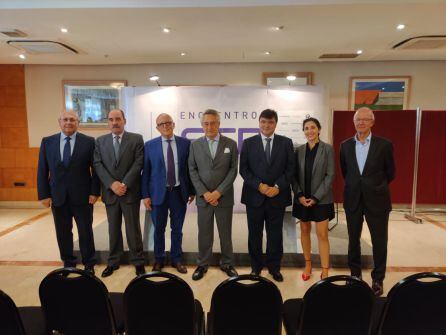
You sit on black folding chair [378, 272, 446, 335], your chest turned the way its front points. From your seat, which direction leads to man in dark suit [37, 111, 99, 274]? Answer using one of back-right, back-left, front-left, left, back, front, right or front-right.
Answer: left

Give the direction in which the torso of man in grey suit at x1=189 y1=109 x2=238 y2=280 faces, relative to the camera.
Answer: toward the camera

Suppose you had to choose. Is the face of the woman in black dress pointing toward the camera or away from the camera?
toward the camera

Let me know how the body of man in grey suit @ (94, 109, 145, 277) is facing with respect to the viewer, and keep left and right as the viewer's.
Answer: facing the viewer

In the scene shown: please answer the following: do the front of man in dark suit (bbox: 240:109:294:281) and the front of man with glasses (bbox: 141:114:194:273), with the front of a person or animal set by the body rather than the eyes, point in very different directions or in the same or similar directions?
same or similar directions

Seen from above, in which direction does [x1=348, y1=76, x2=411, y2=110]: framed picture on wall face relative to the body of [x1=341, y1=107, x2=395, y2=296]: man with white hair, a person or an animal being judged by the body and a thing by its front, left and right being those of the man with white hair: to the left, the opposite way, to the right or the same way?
the same way

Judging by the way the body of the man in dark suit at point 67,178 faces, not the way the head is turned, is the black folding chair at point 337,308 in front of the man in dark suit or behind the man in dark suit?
in front

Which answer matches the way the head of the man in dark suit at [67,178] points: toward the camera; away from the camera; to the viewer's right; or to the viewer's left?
toward the camera

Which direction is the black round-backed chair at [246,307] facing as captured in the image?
away from the camera

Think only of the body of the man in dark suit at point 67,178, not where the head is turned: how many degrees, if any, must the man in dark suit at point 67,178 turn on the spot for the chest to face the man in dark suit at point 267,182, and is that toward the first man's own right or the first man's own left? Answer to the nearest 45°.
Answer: approximately 45° to the first man's own left

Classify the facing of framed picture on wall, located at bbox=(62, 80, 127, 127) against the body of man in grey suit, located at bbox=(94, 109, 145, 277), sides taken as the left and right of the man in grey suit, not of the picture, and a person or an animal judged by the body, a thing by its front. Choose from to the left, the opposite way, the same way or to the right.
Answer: the same way

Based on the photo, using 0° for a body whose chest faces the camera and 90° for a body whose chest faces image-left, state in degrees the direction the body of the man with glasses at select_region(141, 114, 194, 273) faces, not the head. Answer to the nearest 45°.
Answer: approximately 0°

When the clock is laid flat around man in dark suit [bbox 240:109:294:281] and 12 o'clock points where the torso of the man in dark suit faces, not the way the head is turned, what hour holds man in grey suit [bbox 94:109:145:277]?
The man in grey suit is roughly at 3 o'clock from the man in dark suit.

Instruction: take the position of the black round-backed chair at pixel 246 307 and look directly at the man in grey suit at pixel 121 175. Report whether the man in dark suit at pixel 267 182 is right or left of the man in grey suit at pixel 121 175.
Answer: right

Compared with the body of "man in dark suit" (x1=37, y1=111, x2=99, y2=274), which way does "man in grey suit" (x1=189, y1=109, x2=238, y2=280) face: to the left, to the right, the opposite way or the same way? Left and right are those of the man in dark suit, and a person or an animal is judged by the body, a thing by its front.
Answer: the same way

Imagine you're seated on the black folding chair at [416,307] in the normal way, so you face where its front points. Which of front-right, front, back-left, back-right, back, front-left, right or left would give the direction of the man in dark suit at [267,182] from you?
front-left

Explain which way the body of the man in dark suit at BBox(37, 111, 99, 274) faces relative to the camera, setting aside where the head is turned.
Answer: toward the camera

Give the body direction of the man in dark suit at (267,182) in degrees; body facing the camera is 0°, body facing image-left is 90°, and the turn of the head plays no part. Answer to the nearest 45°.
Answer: approximately 0°

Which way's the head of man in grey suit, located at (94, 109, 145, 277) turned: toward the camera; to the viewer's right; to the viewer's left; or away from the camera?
toward the camera

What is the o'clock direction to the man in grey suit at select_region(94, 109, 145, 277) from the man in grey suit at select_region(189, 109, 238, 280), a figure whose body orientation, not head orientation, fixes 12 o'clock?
the man in grey suit at select_region(94, 109, 145, 277) is roughly at 3 o'clock from the man in grey suit at select_region(189, 109, 238, 280).

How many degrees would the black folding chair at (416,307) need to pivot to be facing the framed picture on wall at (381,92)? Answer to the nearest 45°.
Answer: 0° — it already faces it
